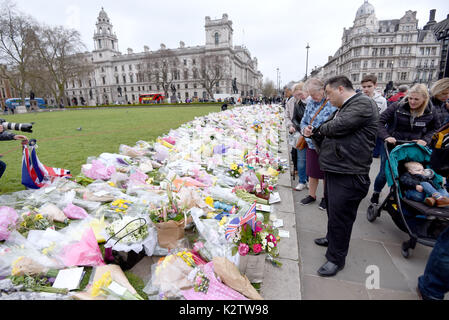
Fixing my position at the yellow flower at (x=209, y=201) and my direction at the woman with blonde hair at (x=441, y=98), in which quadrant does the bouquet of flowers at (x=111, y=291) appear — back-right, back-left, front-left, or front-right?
back-right

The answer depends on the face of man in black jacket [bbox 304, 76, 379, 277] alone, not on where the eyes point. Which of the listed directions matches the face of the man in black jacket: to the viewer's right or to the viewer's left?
to the viewer's left

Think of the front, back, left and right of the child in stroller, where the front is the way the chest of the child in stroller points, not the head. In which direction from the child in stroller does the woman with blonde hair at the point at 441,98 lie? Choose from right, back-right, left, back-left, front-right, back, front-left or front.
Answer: back-left

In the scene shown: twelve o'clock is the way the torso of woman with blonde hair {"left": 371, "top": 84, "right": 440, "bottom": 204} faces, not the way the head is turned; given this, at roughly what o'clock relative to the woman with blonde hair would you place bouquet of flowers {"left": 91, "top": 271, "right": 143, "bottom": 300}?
The bouquet of flowers is roughly at 1 o'clock from the woman with blonde hair.

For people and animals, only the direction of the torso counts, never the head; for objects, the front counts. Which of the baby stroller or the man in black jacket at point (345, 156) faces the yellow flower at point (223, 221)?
the man in black jacket

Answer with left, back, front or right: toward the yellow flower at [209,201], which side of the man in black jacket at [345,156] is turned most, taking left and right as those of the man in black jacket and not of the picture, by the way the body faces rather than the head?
front

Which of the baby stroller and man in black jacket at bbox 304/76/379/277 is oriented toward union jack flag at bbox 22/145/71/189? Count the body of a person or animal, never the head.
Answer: the man in black jacket

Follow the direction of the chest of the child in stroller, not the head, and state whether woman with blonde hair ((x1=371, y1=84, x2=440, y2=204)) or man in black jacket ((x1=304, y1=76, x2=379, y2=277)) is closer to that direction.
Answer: the man in black jacket

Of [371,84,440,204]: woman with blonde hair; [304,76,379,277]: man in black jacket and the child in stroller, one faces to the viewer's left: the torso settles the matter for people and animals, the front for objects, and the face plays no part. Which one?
the man in black jacket

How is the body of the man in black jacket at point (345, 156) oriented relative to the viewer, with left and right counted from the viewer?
facing to the left of the viewer

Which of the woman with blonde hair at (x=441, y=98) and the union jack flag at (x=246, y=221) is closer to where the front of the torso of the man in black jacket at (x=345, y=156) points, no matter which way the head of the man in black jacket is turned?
the union jack flag
